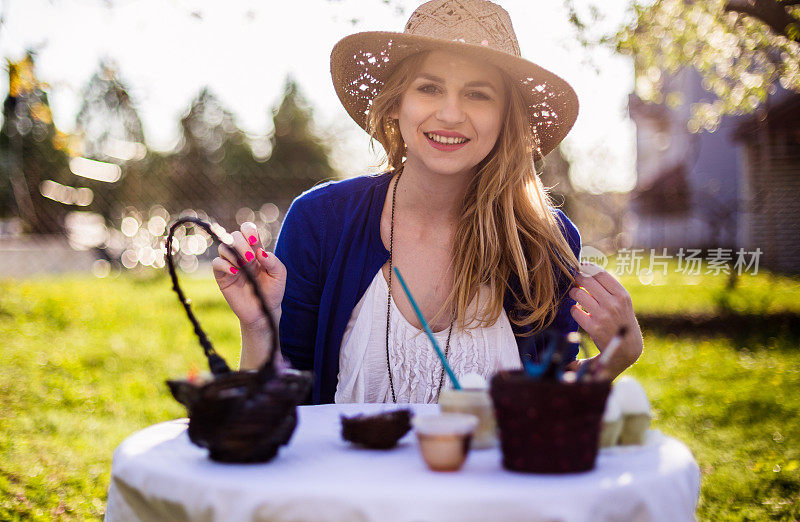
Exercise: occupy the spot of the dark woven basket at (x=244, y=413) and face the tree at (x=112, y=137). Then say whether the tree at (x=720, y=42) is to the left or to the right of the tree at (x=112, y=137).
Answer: right

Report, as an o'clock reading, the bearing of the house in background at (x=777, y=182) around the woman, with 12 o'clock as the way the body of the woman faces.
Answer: The house in background is roughly at 7 o'clock from the woman.

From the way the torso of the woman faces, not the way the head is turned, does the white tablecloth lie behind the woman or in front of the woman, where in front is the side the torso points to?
in front

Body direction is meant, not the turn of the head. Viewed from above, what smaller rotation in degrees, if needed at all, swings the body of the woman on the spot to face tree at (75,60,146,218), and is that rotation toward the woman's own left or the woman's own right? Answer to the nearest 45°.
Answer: approximately 135° to the woman's own right

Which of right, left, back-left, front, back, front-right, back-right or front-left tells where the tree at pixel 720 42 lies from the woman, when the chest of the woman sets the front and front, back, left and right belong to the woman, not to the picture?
back-left

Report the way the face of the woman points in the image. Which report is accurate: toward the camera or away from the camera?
toward the camera

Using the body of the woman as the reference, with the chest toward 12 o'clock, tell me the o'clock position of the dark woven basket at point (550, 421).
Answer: The dark woven basket is roughly at 12 o'clock from the woman.

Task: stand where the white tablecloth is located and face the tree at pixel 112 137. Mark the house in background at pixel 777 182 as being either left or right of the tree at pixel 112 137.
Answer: right

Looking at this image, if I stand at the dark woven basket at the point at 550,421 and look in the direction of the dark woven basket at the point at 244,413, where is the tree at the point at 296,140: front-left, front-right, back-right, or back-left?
front-right

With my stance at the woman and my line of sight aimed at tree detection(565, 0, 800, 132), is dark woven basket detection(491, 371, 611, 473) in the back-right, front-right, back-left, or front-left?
back-right

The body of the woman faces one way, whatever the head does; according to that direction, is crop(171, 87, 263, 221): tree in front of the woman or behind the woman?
behind

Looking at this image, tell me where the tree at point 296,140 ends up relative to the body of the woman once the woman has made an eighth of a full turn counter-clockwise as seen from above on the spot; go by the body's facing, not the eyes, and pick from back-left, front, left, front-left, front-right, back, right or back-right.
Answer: back-left

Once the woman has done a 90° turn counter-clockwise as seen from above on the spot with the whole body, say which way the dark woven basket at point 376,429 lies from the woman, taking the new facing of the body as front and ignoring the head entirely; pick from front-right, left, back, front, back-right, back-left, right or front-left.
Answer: right
